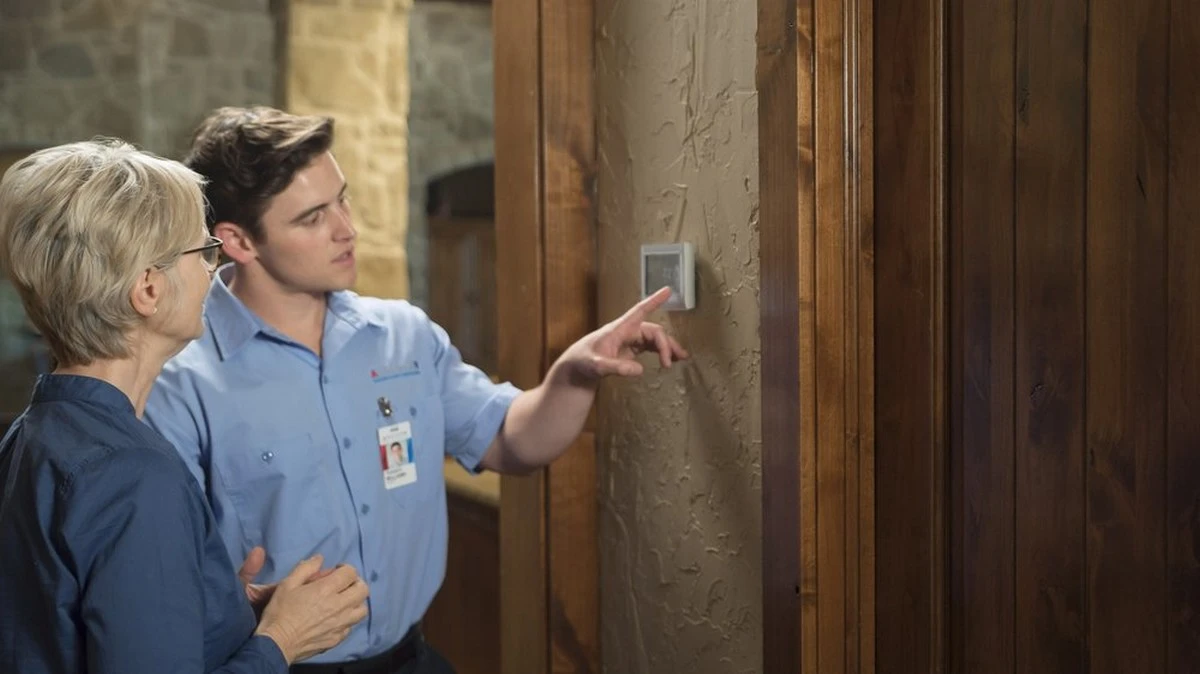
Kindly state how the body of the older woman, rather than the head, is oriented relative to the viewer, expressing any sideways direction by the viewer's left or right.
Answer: facing away from the viewer and to the right of the viewer

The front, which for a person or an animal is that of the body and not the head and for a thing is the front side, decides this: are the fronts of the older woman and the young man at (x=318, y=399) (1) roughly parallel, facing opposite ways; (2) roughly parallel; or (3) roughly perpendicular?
roughly perpendicular

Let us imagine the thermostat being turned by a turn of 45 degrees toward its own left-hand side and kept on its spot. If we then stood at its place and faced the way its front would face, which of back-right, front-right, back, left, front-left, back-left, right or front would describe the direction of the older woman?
front-right

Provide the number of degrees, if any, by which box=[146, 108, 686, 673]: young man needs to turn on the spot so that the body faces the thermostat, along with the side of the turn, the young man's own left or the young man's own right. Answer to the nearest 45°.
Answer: approximately 45° to the young man's own left

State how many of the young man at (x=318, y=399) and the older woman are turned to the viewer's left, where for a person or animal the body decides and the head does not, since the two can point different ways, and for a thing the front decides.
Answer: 0

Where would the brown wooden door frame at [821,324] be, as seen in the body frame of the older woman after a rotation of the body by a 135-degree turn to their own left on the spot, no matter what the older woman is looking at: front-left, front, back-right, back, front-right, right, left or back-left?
back

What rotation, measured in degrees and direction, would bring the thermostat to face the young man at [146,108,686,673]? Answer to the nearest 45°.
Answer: approximately 45° to its right

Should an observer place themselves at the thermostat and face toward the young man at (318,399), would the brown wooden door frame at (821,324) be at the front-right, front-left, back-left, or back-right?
back-left

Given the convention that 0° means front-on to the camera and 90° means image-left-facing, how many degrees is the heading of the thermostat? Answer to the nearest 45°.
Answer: approximately 45°

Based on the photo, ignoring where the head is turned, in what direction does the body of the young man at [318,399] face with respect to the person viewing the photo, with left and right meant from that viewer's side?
facing the viewer and to the right of the viewer

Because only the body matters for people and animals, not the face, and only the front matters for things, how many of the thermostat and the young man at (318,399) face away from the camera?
0

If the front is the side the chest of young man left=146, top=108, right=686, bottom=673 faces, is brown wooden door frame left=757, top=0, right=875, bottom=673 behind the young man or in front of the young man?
in front
